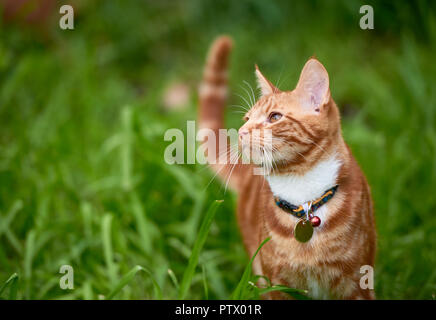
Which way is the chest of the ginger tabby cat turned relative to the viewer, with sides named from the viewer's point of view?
facing the viewer and to the right of the viewer
